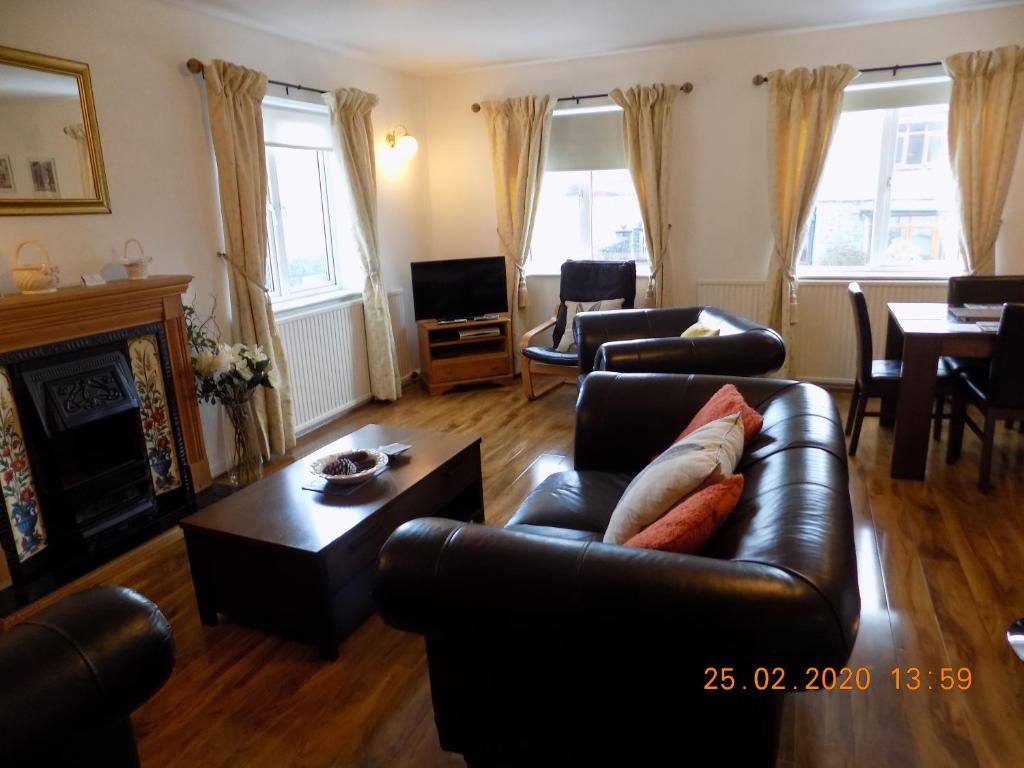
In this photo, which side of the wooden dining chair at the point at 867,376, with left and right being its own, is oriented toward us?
right

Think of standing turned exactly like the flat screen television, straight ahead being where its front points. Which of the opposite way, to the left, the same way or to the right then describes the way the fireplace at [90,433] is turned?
to the left

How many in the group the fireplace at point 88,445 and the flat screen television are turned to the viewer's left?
0

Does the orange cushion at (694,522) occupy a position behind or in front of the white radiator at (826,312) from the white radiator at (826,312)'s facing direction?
in front

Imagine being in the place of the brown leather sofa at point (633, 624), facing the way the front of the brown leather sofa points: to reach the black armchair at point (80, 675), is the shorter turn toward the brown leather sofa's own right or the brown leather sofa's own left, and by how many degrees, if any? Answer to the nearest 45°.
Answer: approximately 45° to the brown leather sofa's own left

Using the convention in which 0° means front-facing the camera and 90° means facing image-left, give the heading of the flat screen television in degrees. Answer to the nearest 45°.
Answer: approximately 0°

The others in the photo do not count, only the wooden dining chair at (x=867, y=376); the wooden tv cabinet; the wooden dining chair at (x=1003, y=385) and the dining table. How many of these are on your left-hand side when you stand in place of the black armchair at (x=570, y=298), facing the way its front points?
3

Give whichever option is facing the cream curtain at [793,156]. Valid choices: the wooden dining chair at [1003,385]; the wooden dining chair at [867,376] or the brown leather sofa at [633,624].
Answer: the wooden dining chair at [1003,385]

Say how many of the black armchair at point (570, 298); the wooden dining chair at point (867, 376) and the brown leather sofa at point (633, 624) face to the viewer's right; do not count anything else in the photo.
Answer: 1

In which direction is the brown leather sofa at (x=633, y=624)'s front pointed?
to the viewer's left

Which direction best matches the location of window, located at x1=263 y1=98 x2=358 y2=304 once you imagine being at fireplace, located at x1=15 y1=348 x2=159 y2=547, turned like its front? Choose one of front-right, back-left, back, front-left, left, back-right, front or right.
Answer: left

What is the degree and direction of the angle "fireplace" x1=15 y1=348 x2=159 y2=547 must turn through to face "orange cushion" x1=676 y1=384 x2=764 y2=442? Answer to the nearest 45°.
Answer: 0° — it already faces it
